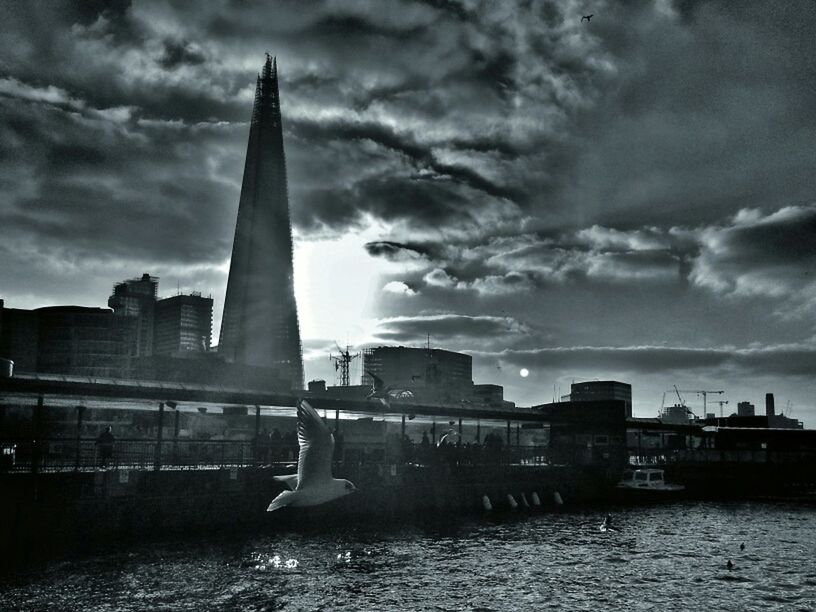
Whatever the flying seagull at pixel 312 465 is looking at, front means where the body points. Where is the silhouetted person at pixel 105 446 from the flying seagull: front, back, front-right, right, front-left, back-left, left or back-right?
back-left

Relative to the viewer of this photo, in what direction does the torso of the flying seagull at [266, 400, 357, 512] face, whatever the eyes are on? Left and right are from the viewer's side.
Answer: facing to the right of the viewer
